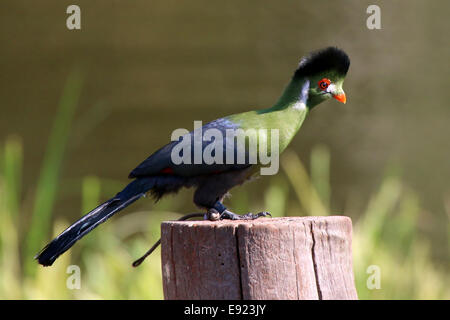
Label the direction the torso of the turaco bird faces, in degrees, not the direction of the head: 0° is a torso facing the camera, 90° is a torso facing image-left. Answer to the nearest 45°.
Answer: approximately 270°
